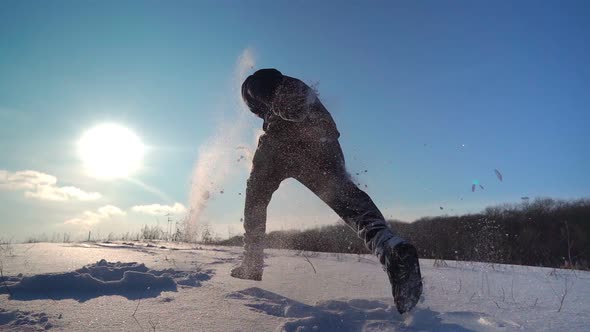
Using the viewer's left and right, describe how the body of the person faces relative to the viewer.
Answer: facing away from the viewer and to the left of the viewer
